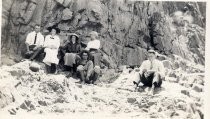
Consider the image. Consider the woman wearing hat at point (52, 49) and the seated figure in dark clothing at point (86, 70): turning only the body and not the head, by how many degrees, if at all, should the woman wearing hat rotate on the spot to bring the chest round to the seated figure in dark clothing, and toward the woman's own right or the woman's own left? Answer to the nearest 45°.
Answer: approximately 90° to the woman's own left

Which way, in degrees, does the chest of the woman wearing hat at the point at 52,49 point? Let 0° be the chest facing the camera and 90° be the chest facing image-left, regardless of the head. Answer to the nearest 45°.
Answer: approximately 0°

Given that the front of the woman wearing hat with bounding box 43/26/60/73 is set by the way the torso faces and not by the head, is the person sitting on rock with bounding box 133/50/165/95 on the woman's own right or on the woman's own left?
on the woman's own left

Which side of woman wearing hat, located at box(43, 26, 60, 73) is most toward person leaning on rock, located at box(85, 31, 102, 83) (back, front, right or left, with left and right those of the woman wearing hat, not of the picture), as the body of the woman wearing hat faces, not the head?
left
